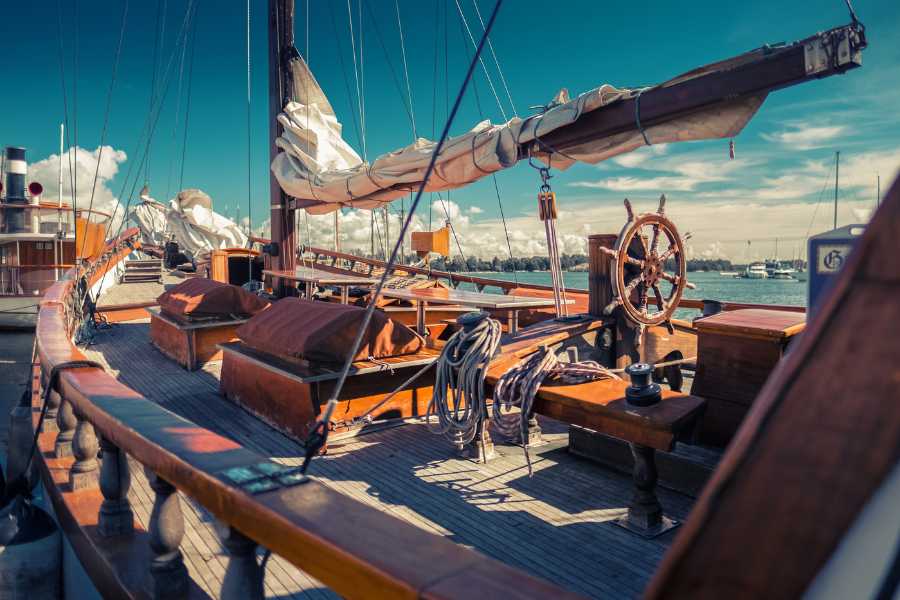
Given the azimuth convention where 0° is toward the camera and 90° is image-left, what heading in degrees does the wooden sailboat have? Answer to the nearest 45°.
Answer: approximately 135°
